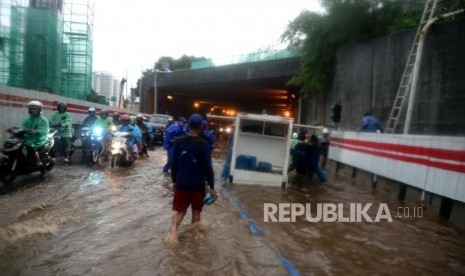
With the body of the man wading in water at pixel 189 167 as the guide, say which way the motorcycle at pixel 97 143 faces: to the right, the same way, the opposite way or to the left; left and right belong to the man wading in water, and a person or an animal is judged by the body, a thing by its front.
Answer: the opposite way

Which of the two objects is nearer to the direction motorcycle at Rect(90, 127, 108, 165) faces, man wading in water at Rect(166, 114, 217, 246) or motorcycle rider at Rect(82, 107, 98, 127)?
the man wading in water

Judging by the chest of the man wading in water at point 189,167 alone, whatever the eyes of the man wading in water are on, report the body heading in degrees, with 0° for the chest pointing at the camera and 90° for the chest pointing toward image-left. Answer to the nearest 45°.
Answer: approximately 180°

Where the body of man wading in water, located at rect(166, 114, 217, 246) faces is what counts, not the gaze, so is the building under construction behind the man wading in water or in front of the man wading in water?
in front

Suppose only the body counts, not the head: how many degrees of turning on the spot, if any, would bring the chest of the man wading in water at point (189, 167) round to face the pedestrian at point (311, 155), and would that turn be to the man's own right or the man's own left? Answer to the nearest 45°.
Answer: approximately 45° to the man's own right

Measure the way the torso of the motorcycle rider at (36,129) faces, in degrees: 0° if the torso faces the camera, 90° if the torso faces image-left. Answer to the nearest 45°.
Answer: approximately 45°

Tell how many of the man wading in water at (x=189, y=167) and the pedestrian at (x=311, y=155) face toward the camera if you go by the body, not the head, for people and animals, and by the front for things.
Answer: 0

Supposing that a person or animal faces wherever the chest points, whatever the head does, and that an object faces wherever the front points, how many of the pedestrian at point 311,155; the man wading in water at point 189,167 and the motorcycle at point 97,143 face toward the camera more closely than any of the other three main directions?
1

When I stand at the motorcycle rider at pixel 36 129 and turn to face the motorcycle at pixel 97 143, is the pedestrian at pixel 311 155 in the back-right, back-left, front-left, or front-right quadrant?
front-right

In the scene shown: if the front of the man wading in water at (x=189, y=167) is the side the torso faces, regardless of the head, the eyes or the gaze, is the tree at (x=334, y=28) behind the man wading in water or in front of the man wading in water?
in front

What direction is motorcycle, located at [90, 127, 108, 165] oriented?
toward the camera

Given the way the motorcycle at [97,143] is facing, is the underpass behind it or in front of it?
behind

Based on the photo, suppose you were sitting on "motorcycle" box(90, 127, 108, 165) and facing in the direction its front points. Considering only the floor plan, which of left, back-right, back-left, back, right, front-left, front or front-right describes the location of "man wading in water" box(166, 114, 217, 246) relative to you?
front

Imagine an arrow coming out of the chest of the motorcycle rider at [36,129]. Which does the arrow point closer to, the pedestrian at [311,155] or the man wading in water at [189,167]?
the man wading in water
